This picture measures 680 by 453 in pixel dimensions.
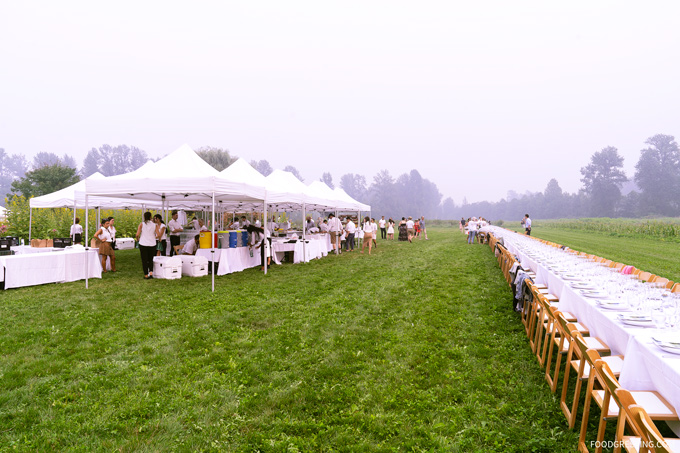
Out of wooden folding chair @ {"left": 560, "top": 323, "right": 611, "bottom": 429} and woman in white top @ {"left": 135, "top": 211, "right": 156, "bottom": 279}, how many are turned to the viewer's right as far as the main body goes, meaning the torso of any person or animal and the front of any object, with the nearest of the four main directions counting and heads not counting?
1

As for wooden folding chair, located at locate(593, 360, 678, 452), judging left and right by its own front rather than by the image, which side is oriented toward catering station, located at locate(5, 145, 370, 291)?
back

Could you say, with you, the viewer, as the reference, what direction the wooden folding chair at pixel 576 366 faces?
facing to the right of the viewer

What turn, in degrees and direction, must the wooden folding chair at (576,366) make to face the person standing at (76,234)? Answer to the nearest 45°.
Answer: approximately 180°

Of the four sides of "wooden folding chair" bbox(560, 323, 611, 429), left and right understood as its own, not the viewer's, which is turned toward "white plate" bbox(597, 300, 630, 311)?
left

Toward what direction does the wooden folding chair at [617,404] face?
to the viewer's right
